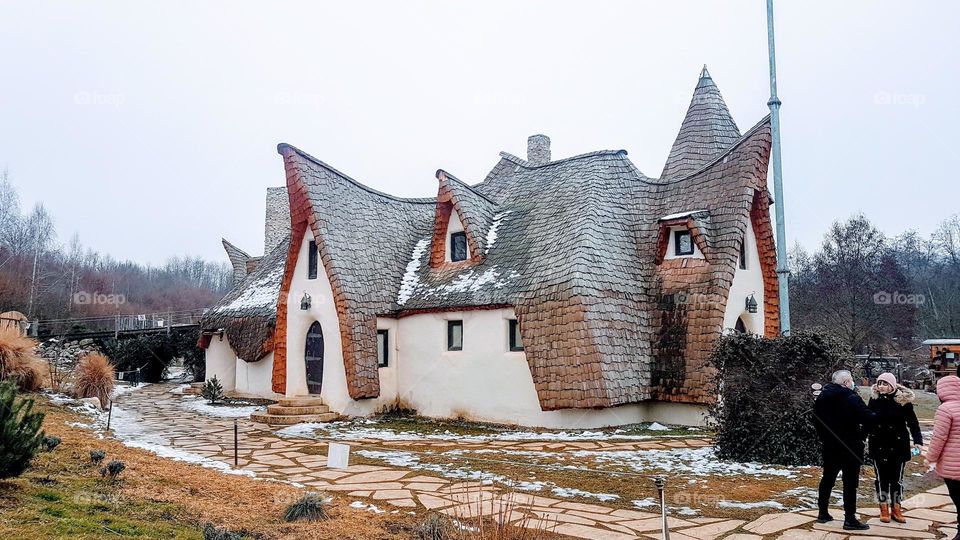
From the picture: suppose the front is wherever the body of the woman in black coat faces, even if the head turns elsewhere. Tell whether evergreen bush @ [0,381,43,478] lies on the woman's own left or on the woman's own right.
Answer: on the woman's own right

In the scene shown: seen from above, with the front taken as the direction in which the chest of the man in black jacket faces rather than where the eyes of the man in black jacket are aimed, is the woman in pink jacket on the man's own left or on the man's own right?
on the man's own right

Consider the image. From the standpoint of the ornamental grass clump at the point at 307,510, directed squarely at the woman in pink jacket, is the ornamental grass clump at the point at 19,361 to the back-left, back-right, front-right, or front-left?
back-left

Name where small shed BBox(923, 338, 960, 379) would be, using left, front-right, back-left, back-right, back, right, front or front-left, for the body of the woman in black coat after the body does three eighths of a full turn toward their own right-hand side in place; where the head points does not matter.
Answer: front-right

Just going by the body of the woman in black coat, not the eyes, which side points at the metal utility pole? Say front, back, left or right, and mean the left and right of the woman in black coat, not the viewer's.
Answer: back

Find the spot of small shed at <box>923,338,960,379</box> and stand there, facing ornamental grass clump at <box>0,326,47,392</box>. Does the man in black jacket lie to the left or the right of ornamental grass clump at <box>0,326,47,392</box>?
left

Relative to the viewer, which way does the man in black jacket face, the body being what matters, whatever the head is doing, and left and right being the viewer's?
facing away from the viewer and to the right of the viewer

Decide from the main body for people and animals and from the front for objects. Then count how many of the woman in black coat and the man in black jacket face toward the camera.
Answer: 1

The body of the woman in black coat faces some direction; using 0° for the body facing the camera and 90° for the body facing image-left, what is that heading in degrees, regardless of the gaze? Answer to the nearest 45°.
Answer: approximately 0°

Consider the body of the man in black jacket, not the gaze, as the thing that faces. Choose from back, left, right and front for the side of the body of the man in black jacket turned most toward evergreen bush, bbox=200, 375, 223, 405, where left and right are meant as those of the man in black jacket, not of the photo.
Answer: left

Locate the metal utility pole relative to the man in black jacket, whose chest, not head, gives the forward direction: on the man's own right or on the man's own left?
on the man's own left
